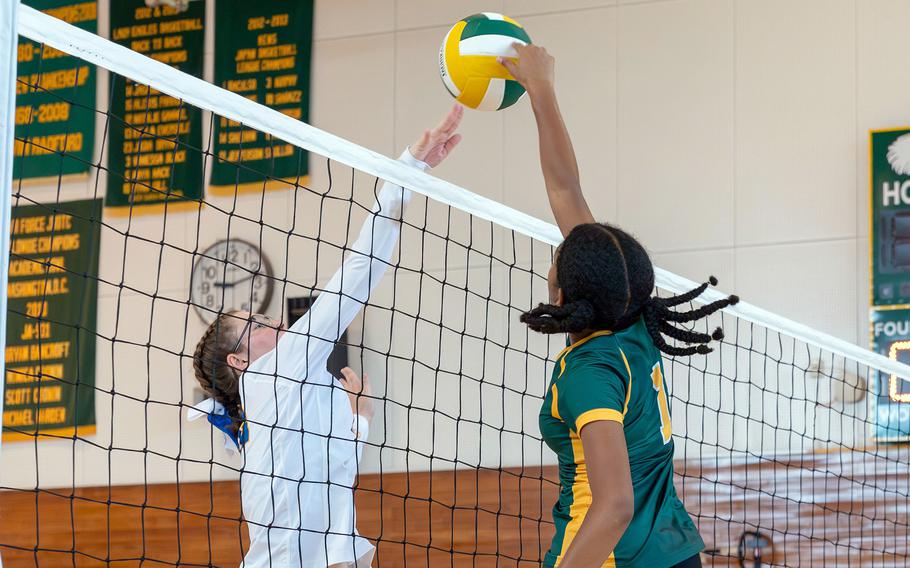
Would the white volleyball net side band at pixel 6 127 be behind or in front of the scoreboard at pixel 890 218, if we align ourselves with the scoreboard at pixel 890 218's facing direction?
in front

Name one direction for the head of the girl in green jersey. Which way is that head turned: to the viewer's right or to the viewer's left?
to the viewer's left

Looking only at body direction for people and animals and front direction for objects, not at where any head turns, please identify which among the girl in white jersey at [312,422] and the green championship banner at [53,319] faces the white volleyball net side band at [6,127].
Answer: the green championship banner

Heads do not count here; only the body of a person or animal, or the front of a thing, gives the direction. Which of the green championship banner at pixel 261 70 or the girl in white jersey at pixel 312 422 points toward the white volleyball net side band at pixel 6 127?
the green championship banner

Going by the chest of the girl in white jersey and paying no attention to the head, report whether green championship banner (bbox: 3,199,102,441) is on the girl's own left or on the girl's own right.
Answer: on the girl's own left

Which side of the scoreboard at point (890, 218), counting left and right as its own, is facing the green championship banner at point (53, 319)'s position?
right

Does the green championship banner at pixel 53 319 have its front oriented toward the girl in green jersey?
yes

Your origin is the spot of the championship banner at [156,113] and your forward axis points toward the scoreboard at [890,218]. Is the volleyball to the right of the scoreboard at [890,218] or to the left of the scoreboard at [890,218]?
right

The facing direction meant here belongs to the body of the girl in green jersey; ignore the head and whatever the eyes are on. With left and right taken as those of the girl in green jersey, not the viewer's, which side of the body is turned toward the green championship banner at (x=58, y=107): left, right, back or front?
front

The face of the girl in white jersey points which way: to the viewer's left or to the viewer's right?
to the viewer's right

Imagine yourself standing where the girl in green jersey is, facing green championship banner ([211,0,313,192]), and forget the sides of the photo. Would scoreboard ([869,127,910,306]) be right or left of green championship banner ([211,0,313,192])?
right
